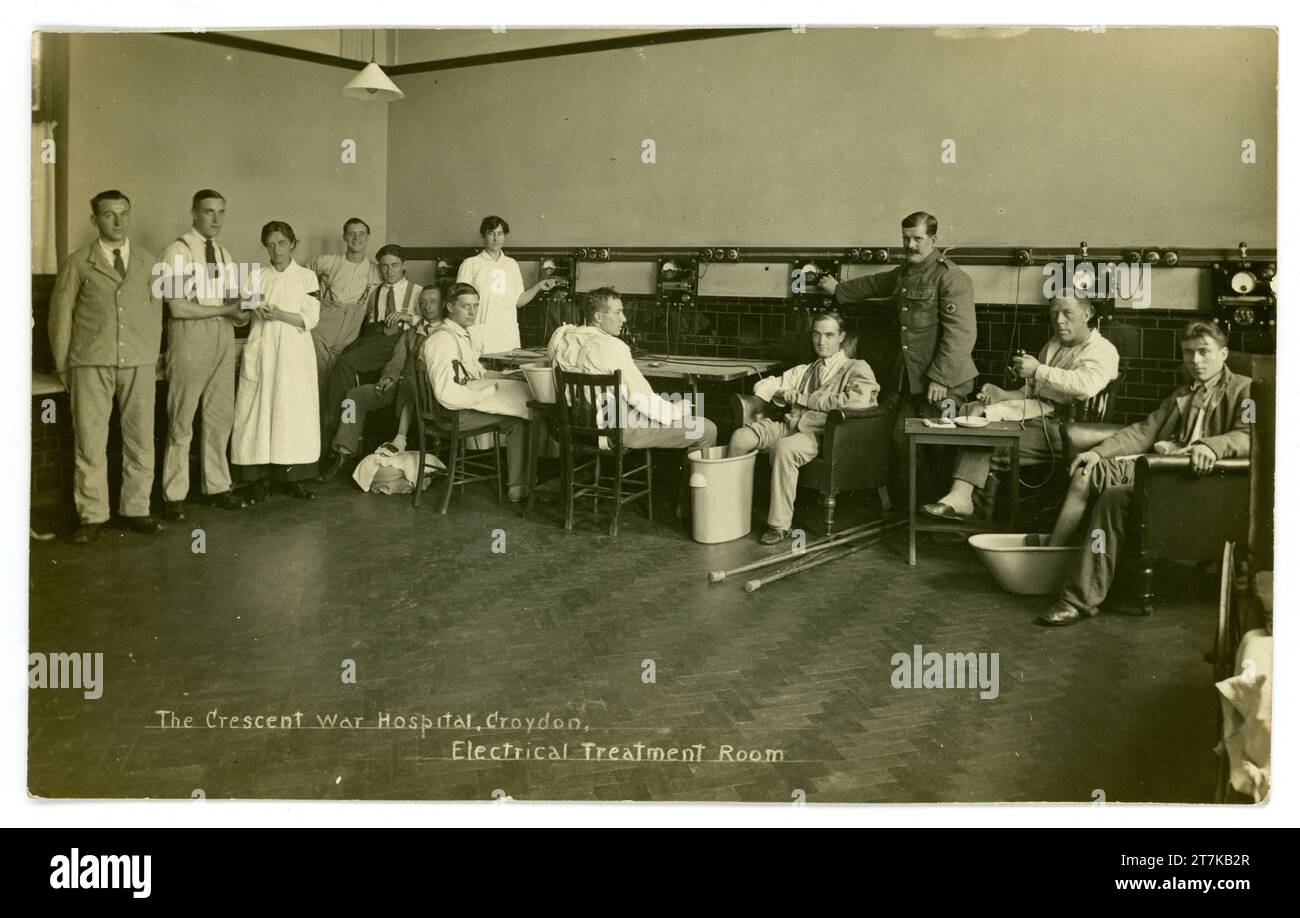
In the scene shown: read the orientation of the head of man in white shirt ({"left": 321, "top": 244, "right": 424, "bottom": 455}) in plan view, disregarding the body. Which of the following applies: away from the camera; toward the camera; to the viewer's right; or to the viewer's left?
toward the camera

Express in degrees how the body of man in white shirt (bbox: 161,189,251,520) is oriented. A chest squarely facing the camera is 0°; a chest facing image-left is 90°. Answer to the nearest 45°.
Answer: approximately 315°

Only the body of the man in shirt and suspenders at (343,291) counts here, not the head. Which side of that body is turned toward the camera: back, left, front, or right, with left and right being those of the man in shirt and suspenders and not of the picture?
front

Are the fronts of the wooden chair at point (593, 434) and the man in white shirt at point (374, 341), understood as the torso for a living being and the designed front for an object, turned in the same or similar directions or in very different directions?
very different directions

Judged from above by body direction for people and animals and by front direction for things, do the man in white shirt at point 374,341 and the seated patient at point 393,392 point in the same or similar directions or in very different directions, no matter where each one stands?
same or similar directions

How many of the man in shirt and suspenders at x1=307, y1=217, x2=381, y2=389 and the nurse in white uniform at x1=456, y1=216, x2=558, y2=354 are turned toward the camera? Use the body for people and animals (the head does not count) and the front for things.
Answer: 2

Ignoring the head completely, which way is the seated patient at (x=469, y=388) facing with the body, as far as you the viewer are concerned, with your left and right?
facing to the right of the viewer

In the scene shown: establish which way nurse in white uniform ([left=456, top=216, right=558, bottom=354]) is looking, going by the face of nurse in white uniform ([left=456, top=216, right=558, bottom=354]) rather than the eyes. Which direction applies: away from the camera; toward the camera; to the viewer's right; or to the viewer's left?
toward the camera

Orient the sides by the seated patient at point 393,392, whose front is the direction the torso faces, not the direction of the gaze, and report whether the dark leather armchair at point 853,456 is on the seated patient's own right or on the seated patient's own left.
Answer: on the seated patient's own left

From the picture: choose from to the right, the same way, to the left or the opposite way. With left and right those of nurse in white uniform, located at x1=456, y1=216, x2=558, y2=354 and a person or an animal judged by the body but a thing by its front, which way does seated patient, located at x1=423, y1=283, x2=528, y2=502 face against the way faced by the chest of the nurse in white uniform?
to the left

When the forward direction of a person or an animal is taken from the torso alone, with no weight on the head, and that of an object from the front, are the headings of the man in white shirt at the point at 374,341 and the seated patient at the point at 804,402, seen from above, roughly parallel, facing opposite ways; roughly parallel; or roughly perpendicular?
roughly parallel
